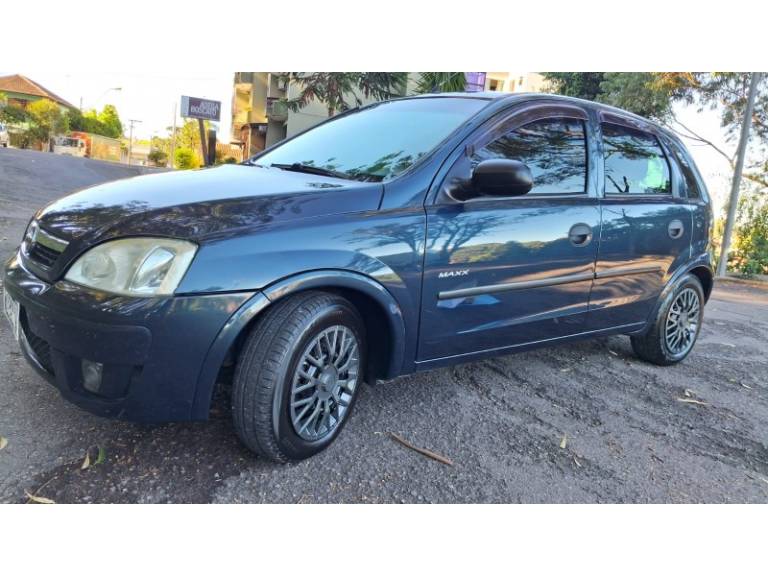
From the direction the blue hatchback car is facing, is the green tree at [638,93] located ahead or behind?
behind

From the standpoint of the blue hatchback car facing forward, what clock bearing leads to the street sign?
The street sign is roughly at 4 o'clock from the blue hatchback car.

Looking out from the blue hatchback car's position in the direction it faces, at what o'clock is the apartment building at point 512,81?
The apartment building is roughly at 5 o'clock from the blue hatchback car.

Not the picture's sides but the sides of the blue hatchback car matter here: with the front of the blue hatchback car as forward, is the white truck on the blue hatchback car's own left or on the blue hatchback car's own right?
on the blue hatchback car's own right

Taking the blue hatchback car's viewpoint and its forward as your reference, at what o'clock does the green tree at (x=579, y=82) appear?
The green tree is roughly at 5 o'clock from the blue hatchback car.

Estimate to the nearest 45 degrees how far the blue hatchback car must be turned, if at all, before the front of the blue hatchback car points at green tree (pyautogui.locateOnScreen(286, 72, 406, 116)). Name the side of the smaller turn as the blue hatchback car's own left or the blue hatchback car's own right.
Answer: approximately 135° to the blue hatchback car's own right

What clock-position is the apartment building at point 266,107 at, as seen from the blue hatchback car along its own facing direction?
The apartment building is roughly at 4 o'clock from the blue hatchback car.

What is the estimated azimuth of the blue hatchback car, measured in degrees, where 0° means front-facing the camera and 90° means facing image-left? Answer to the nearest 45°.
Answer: approximately 45°
